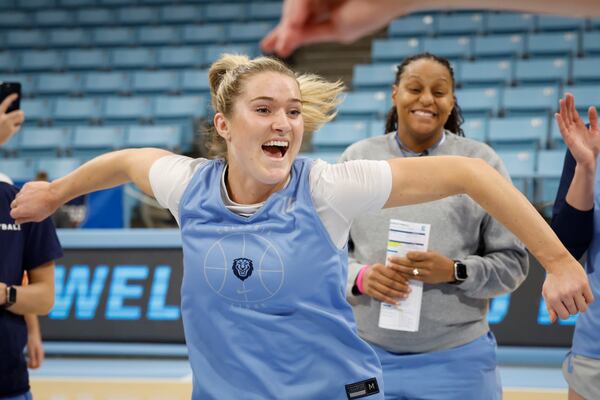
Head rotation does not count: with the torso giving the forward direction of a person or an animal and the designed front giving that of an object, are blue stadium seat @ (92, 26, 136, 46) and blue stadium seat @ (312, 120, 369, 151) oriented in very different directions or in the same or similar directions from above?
same or similar directions

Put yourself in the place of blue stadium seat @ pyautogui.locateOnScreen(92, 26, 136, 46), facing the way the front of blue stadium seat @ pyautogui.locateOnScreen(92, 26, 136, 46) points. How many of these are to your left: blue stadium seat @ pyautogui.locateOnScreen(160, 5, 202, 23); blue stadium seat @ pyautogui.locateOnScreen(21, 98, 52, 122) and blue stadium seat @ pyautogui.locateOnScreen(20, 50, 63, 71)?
1

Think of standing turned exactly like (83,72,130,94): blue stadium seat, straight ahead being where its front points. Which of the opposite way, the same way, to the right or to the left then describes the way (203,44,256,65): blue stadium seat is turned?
the same way

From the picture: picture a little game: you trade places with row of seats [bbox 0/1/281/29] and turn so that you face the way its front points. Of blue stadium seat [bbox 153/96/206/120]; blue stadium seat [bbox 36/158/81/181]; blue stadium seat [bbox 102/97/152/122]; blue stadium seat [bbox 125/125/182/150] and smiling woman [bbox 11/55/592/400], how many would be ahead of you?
5

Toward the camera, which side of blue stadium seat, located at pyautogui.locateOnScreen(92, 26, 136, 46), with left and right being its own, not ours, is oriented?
front

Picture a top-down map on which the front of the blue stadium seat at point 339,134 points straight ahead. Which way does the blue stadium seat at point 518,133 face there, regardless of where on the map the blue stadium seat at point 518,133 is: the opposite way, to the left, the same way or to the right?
the same way

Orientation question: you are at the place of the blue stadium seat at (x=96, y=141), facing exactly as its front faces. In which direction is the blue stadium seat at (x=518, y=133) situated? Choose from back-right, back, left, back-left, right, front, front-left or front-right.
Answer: front-left

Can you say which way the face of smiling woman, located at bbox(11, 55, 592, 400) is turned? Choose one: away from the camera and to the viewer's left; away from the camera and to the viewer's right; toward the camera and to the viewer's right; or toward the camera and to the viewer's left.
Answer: toward the camera and to the viewer's right

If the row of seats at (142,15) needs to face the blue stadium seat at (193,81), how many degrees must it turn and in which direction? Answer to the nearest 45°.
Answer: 0° — it already faces it

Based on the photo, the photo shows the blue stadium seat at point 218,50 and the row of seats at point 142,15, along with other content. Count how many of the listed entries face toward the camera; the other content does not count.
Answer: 2

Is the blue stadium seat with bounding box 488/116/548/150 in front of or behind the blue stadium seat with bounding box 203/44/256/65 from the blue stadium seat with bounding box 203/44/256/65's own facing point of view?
in front

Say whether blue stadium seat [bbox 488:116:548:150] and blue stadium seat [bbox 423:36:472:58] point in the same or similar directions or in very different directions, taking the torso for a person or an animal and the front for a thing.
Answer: same or similar directions

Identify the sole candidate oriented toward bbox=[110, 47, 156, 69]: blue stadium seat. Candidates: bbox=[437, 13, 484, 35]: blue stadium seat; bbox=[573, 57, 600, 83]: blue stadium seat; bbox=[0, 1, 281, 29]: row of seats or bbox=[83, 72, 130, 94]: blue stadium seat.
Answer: the row of seats

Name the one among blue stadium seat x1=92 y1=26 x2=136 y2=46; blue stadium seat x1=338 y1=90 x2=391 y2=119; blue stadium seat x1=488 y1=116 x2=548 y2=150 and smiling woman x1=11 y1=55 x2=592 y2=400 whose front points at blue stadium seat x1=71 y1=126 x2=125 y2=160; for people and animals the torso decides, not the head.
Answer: blue stadium seat x1=92 y1=26 x2=136 y2=46

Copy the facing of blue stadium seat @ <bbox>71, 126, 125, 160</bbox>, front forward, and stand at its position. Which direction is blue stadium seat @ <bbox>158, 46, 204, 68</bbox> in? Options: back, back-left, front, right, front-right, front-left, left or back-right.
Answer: back-left

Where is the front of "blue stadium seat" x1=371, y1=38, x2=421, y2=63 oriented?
toward the camera

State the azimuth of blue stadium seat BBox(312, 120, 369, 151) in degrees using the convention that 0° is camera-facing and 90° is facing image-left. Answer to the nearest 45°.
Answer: approximately 0°

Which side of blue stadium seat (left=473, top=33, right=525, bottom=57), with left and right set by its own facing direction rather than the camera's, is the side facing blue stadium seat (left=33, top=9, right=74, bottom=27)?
right

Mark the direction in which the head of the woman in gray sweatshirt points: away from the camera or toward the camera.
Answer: toward the camera

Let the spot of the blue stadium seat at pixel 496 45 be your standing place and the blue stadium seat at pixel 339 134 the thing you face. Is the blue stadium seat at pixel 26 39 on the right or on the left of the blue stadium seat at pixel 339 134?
right

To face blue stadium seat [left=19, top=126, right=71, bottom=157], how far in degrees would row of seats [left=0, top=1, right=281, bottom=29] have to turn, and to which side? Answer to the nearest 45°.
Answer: approximately 45° to its right

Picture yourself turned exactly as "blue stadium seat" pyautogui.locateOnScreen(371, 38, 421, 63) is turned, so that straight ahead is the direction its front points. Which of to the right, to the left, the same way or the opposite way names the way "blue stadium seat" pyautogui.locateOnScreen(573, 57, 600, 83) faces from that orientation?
the same way
